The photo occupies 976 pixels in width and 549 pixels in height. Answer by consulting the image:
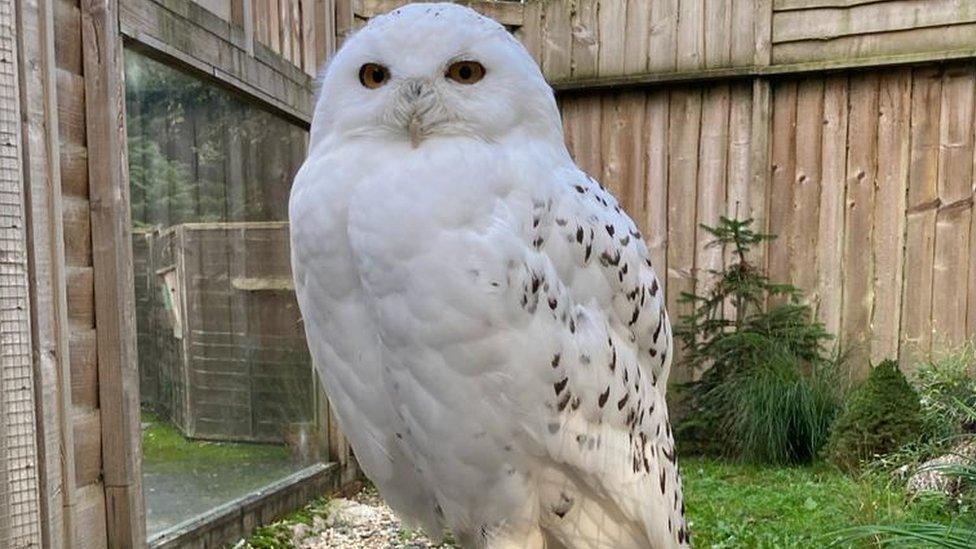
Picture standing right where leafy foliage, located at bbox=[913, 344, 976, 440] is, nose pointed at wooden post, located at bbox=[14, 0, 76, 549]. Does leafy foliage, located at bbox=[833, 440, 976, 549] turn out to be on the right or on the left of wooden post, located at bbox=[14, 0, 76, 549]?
left

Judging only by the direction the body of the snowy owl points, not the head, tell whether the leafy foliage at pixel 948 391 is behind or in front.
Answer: behind

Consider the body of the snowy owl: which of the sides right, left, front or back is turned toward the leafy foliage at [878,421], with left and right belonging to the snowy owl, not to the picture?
back

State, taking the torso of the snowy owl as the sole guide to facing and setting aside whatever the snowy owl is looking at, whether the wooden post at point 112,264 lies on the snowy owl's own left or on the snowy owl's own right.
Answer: on the snowy owl's own right

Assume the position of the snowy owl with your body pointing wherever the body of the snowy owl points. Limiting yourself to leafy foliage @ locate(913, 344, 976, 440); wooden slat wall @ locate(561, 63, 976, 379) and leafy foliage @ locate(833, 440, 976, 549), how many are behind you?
3

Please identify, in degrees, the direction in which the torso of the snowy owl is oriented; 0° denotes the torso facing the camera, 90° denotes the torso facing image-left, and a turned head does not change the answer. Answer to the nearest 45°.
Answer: approximately 45°

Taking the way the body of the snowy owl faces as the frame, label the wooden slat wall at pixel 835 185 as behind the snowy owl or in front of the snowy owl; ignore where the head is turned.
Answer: behind

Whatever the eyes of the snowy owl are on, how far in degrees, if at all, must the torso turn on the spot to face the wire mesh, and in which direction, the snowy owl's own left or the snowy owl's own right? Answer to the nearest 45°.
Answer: approximately 90° to the snowy owl's own right

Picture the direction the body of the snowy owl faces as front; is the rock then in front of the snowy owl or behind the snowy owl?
behind

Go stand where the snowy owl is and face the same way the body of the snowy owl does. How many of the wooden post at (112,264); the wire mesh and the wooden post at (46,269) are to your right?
3
